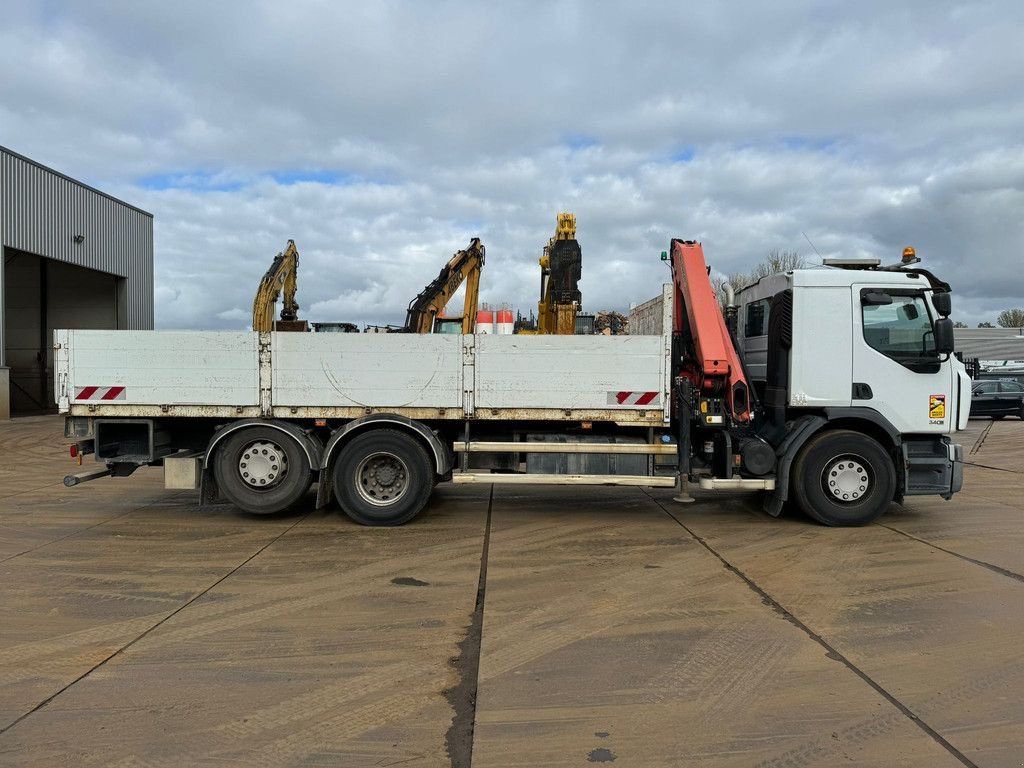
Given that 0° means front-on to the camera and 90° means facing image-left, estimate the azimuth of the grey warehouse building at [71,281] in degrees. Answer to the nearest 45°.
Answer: approximately 315°

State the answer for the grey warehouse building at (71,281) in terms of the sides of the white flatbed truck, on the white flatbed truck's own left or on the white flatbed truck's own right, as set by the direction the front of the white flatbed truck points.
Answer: on the white flatbed truck's own left

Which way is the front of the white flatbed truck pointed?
to the viewer's right

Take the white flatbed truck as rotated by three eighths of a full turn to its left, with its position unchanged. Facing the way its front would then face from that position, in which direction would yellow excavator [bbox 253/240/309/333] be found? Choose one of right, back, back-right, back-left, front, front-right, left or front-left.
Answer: front
